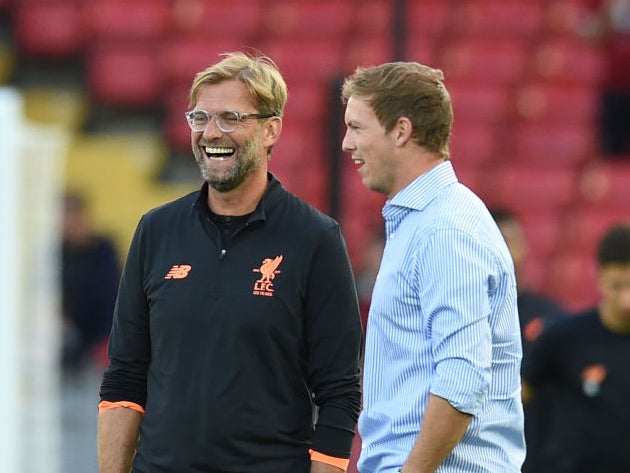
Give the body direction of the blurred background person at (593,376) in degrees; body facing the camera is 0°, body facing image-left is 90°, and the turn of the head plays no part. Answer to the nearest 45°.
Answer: approximately 0°

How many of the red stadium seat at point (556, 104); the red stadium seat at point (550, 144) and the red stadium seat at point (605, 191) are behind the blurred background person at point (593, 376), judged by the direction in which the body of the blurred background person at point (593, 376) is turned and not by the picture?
3

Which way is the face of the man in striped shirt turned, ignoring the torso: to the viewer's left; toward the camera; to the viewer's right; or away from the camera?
to the viewer's left

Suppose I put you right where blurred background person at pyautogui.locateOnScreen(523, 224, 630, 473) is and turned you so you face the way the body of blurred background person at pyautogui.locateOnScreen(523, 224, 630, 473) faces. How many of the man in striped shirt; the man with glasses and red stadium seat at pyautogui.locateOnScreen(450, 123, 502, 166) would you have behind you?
1

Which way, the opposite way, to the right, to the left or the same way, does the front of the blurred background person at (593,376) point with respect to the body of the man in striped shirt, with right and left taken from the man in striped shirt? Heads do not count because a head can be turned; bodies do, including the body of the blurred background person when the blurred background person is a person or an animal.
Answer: to the left

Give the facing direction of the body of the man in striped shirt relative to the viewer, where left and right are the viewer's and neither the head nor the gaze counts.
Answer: facing to the left of the viewer

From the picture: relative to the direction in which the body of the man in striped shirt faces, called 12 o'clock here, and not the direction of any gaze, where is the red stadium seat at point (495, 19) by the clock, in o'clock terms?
The red stadium seat is roughly at 3 o'clock from the man in striped shirt.
